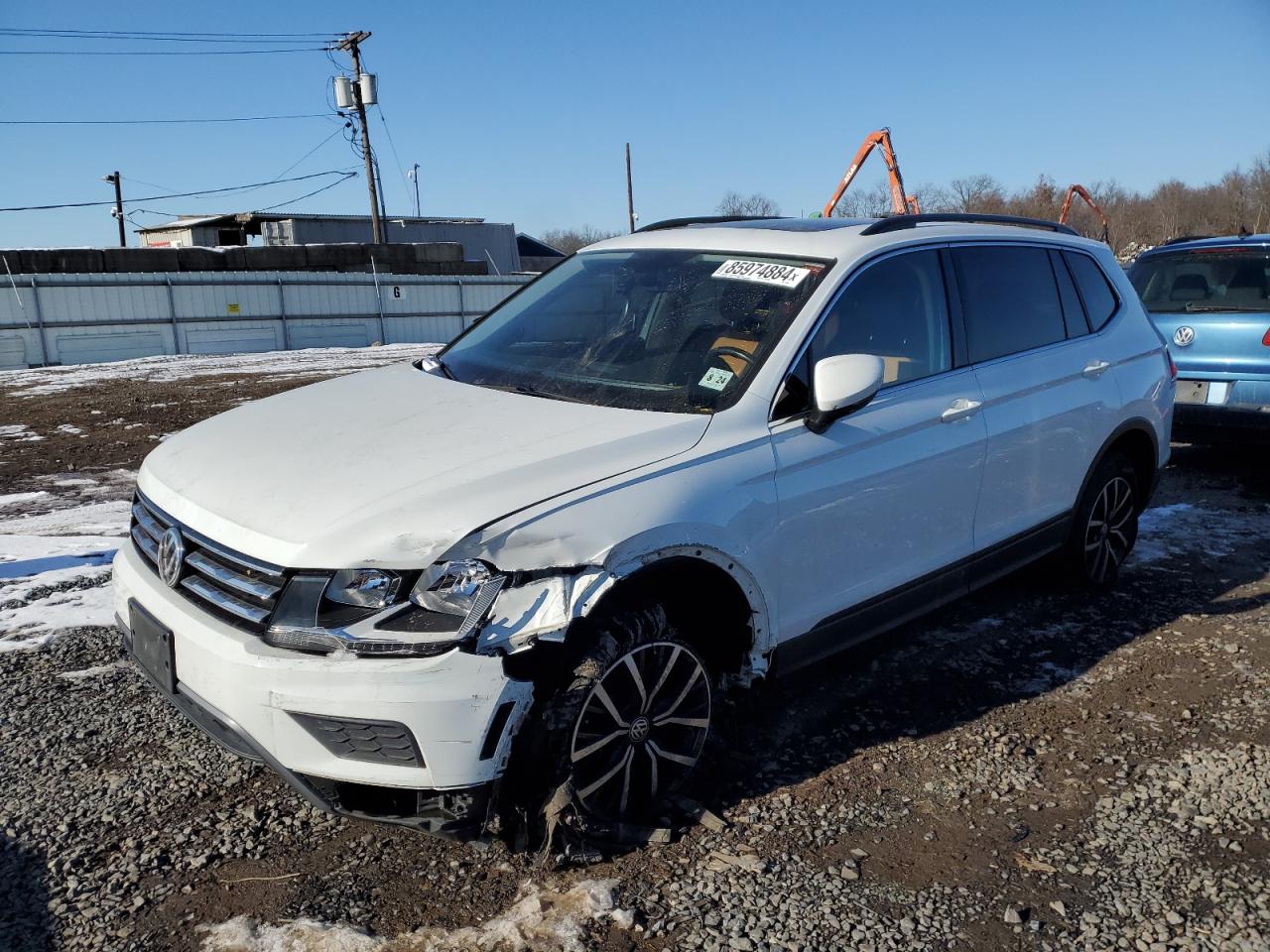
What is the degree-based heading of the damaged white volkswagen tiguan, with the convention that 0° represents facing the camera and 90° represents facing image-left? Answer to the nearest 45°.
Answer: approximately 45°

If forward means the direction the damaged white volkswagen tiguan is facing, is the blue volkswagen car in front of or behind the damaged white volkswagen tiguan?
behind

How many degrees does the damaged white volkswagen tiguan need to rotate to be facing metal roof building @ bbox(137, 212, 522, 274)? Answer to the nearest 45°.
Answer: approximately 135° to its right

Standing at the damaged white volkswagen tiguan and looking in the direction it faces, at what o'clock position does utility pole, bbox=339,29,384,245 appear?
The utility pole is roughly at 4 o'clock from the damaged white volkswagen tiguan.
